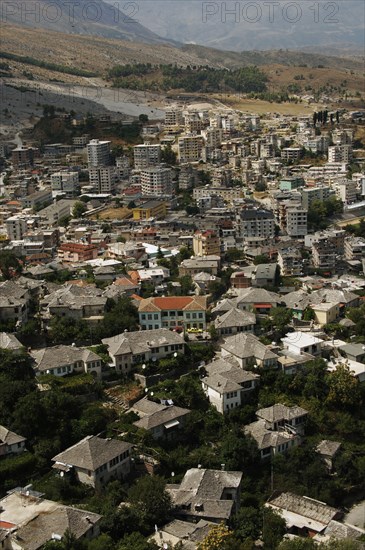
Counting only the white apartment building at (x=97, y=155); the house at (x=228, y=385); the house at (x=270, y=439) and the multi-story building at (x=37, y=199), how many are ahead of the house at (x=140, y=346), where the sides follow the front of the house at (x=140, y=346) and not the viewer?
2

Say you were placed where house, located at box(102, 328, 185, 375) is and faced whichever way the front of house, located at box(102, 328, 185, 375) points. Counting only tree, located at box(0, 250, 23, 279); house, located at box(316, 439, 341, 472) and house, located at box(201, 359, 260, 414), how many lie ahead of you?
2

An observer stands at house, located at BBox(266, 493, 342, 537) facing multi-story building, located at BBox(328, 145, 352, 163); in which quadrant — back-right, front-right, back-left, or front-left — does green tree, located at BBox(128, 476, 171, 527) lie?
back-left

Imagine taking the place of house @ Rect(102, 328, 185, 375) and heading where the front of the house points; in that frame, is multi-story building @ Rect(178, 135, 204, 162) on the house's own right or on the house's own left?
on the house's own left

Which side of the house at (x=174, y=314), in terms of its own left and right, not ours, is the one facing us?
front

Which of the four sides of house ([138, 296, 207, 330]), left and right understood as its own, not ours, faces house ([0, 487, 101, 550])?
front

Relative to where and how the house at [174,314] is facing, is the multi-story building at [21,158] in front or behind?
behind

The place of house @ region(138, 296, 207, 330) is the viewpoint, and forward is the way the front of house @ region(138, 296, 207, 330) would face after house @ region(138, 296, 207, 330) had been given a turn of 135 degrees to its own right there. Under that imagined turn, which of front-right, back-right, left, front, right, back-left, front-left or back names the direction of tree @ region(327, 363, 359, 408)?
back

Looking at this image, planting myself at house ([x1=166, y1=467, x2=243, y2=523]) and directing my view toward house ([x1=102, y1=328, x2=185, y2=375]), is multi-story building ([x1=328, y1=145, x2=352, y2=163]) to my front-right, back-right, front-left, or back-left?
front-right

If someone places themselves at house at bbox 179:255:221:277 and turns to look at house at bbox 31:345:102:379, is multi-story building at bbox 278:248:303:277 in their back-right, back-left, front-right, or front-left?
back-left

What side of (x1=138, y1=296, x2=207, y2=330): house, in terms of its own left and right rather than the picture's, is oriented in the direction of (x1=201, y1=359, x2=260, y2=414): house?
front

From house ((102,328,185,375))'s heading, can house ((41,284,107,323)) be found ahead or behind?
behind

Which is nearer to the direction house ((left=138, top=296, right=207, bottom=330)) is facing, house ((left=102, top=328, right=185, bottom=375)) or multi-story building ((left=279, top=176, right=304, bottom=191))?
the house

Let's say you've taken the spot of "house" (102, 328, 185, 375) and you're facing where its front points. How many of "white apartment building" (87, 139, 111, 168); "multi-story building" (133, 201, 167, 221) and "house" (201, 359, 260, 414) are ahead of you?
1

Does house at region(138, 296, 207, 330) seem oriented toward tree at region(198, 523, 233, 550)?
yes

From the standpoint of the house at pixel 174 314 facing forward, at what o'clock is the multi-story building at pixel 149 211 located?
The multi-story building is roughly at 6 o'clock from the house.

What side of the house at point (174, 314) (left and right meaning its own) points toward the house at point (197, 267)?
back

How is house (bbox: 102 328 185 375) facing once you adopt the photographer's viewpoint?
facing the viewer and to the right of the viewer

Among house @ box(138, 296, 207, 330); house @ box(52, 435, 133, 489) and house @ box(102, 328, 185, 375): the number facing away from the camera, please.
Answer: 0
